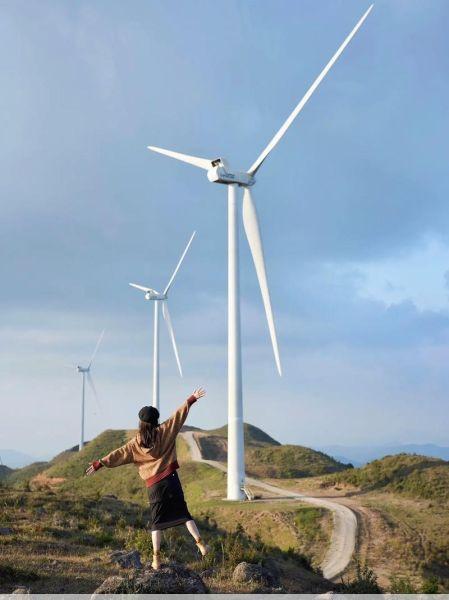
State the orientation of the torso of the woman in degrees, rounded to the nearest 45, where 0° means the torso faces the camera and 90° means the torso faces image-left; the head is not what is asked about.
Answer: approximately 180°

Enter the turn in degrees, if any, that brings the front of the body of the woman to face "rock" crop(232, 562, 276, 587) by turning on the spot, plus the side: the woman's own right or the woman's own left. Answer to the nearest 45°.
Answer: approximately 45° to the woman's own right
